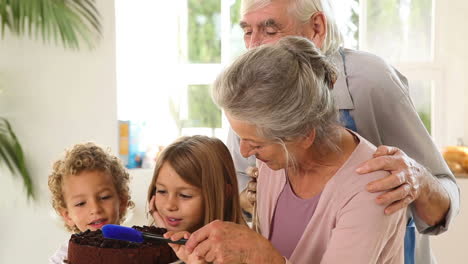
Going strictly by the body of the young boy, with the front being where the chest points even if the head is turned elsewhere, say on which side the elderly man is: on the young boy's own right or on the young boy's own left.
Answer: on the young boy's own left

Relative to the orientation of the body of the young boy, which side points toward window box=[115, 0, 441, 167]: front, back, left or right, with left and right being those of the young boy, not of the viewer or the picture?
back

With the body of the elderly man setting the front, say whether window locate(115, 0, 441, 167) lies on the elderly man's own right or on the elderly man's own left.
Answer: on the elderly man's own right
